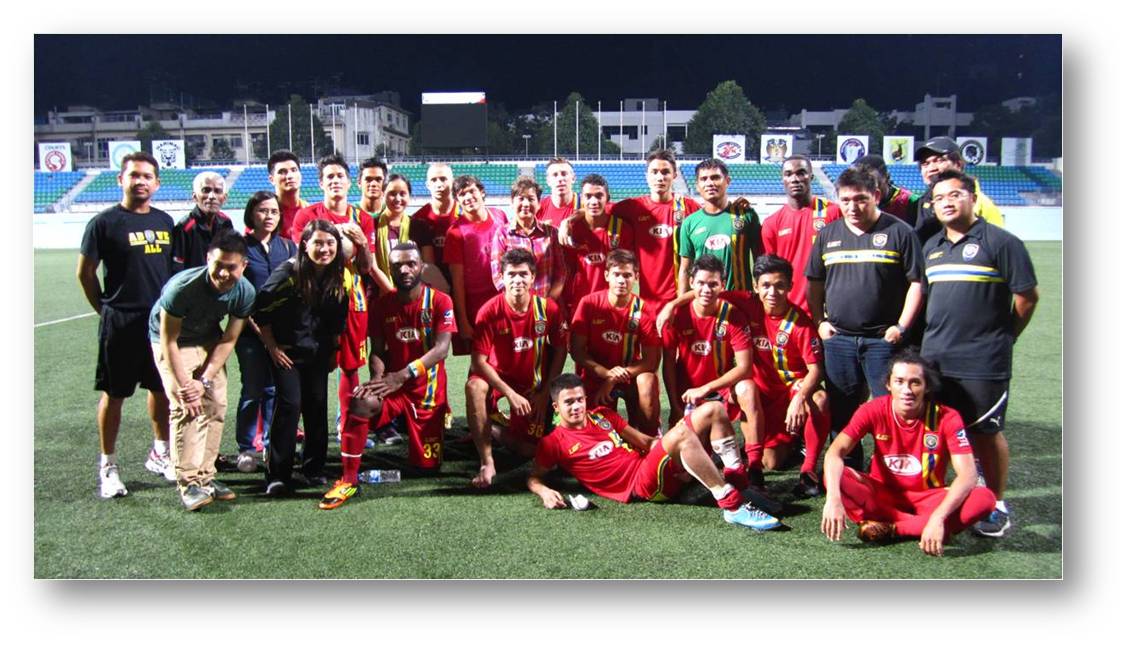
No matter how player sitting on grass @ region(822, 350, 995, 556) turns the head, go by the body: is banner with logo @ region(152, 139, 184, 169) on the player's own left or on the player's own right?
on the player's own right

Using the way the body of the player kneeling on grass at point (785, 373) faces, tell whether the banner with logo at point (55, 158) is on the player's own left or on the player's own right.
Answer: on the player's own right

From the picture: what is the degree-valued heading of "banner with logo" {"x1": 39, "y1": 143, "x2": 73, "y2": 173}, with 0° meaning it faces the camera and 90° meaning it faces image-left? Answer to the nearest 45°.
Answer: approximately 0°

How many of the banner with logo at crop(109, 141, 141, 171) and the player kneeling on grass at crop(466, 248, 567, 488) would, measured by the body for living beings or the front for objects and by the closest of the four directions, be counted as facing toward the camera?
2
